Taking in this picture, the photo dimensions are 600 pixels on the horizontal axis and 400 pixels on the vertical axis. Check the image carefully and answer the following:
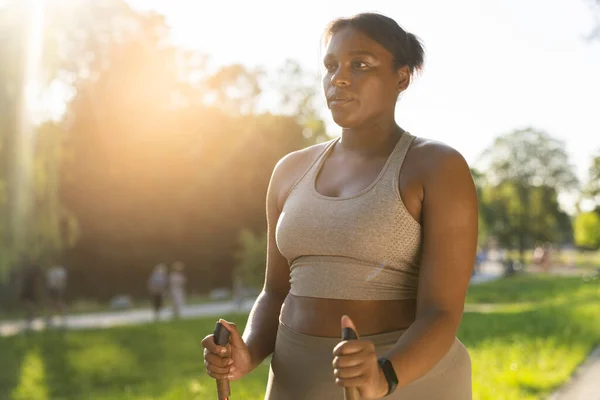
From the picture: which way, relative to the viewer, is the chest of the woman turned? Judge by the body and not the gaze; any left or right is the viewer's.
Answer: facing the viewer and to the left of the viewer

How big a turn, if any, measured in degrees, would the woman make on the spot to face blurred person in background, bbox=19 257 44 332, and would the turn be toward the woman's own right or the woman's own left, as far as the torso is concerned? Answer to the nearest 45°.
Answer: approximately 90° to the woman's own right

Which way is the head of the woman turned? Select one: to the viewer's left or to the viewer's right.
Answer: to the viewer's left
